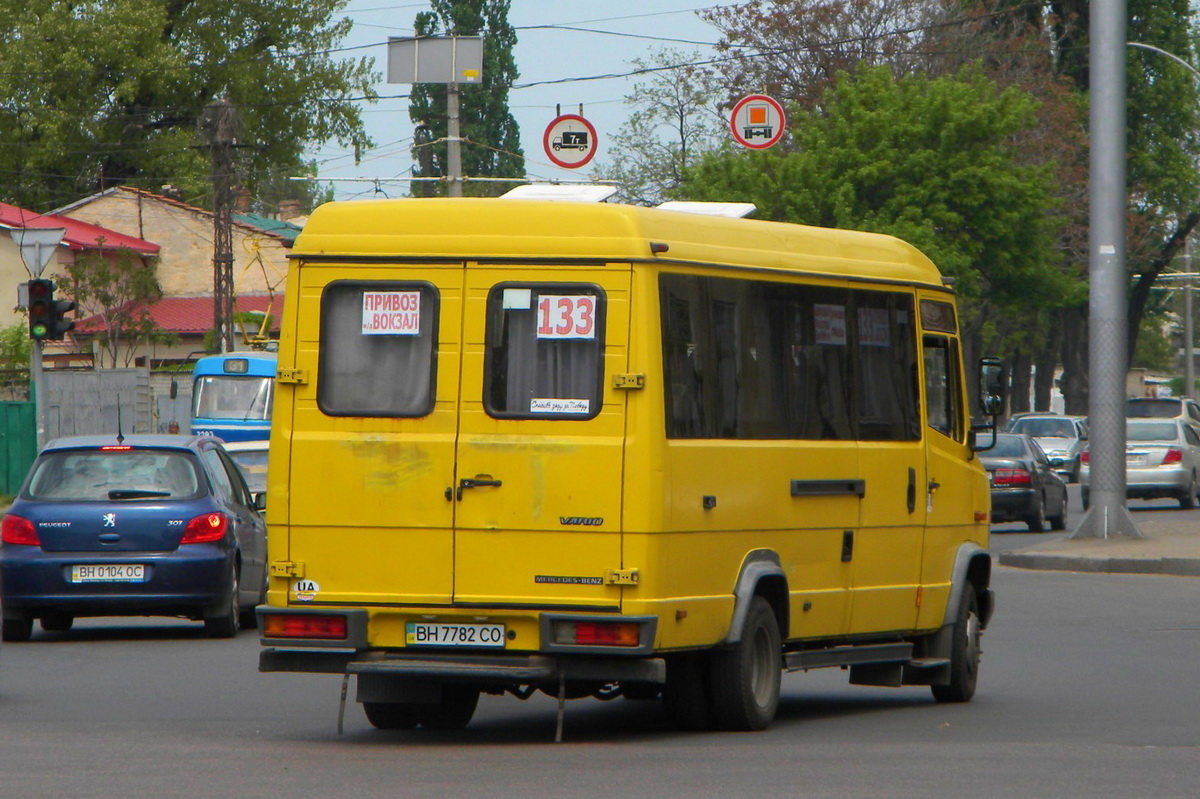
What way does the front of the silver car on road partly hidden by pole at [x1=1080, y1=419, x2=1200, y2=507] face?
away from the camera

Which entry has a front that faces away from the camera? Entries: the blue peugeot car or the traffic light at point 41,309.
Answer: the blue peugeot car

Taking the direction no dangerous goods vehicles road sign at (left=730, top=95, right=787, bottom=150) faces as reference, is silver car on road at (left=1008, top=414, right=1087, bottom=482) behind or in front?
behind

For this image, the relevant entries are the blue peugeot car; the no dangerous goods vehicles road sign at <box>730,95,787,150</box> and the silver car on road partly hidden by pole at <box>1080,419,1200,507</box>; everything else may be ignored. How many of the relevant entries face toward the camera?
1

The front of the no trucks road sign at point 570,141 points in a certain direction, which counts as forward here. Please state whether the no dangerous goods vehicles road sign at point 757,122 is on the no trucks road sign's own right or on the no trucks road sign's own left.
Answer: on the no trucks road sign's own left

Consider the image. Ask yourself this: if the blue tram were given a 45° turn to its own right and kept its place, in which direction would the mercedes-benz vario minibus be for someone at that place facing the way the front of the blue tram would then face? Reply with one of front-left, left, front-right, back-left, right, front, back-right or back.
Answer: front-left

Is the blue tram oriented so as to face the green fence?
no

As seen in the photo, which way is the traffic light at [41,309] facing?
toward the camera

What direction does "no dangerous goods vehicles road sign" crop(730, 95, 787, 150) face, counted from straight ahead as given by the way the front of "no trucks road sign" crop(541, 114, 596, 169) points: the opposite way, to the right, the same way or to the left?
the same way

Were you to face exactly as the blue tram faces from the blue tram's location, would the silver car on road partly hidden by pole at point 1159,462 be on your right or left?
on your left

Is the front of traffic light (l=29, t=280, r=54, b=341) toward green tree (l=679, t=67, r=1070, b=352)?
no

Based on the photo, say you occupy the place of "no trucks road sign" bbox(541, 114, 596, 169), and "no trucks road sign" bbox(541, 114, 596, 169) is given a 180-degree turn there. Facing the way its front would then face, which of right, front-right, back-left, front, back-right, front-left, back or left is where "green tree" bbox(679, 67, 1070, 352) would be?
front-right

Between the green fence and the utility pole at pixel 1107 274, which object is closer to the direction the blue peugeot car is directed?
the green fence

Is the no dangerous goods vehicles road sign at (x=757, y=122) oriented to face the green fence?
no

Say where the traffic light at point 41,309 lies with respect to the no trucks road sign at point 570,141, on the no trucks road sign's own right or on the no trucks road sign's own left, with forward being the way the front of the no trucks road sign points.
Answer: on the no trucks road sign's own right

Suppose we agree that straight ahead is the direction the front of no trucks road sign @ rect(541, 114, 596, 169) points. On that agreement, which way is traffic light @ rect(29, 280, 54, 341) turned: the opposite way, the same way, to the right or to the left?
the same way

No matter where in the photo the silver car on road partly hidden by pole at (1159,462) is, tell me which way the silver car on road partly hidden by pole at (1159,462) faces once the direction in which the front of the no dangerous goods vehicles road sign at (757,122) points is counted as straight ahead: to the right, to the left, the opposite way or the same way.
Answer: the opposite way

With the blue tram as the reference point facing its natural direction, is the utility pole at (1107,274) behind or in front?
in front

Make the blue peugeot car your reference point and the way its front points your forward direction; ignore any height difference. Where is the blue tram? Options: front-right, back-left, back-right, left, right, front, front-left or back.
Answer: front

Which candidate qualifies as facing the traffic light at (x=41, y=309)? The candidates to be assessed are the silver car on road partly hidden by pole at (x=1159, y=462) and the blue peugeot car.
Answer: the blue peugeot car

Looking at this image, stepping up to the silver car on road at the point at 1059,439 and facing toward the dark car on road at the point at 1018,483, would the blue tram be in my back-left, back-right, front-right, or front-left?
front-right
